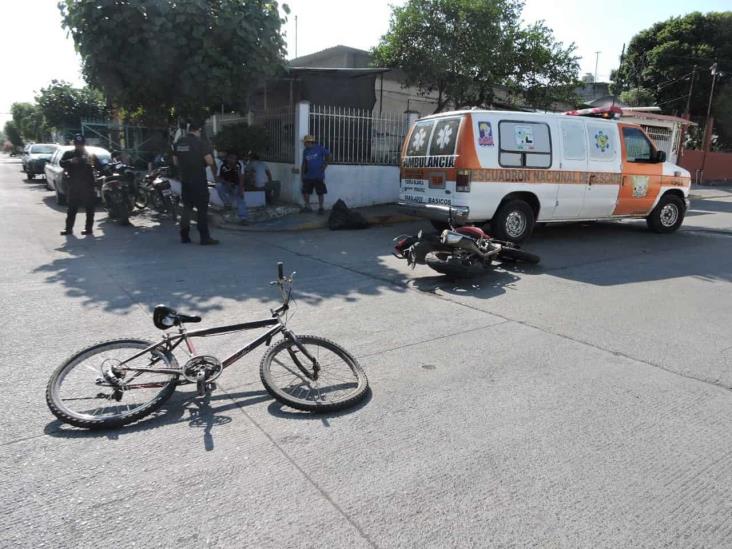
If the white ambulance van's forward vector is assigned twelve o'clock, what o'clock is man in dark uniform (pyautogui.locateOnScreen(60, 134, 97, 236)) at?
The man in dark uniform is roughly at 7 o'clock from the white ambulance van.

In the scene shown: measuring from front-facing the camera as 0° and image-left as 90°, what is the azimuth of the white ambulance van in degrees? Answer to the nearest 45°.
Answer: approximately 225°

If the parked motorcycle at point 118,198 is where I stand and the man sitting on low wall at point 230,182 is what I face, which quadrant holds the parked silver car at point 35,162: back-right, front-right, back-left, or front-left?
back-left

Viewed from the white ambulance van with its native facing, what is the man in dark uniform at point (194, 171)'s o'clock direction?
The man in dark uniform is roughly at 7 o'clock from the white ambulance van.

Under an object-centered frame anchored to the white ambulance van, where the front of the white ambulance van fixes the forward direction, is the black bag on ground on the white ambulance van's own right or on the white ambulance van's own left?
on the white ambulance van's own left

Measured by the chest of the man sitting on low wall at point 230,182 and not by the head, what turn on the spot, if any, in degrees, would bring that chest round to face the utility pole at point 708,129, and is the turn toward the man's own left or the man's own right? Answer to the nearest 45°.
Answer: approximately 90° to the man's own left
